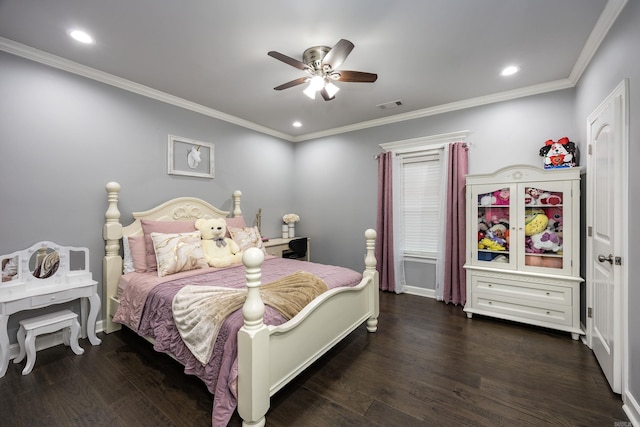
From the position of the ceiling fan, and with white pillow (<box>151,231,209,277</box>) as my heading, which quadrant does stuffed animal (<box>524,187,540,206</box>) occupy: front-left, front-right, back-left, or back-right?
back-right

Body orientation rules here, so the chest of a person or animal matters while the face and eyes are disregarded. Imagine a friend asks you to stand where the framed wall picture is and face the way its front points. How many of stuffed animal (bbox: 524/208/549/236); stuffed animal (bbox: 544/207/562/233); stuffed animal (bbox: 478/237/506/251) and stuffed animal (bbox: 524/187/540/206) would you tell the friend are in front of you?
4

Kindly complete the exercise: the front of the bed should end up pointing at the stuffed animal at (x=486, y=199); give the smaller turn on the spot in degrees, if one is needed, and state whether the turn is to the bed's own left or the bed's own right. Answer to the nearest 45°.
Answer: approximately 45° to the bed's own left

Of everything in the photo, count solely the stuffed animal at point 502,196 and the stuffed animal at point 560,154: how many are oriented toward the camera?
2

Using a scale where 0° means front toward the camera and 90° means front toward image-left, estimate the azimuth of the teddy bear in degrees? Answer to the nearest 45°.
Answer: approximately 315°

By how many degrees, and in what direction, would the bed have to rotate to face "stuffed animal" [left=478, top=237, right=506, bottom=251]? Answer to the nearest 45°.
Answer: approximately 45° to its left
